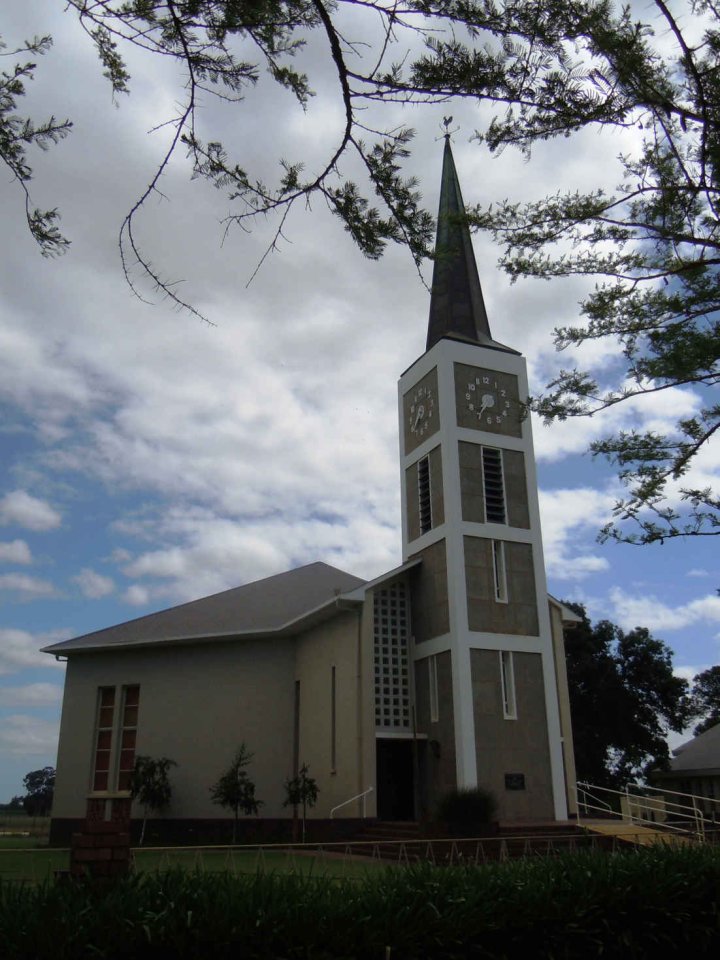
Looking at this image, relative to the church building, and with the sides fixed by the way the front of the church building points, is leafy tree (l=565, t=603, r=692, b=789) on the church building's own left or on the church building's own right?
on the church building's own left

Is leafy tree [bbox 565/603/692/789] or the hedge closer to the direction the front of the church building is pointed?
the hedge

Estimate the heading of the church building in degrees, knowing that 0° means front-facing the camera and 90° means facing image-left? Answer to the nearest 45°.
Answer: approximately 315°

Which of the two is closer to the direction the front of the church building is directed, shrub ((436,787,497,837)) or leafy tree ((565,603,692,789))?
the shrub
